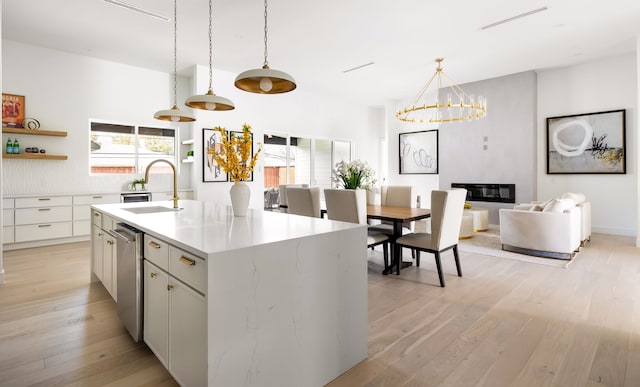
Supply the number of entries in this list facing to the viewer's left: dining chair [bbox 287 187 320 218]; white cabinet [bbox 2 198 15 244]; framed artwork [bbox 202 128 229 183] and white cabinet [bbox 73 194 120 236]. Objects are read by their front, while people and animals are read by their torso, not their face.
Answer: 0

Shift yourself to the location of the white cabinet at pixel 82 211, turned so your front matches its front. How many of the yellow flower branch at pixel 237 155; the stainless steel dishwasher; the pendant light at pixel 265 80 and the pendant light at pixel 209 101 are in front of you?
4

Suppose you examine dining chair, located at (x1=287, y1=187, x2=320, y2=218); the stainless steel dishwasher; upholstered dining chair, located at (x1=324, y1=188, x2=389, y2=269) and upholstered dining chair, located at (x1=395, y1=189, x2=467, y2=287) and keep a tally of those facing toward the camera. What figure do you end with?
0

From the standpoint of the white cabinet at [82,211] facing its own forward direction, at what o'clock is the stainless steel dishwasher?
The stainless steel dishwasher is roughly at 12 o'clock from the white cabinet.

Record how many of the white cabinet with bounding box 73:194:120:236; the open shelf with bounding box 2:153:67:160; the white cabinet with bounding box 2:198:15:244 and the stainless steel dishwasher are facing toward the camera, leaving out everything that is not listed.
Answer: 3

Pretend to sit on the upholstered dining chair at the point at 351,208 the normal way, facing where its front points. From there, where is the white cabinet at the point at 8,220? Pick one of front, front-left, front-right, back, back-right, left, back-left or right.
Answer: back-left

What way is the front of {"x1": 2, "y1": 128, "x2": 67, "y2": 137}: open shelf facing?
toward the camera

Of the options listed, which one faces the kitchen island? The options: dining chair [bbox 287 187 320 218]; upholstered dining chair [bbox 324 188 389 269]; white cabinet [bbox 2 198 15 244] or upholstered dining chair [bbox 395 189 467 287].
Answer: the white cabinet

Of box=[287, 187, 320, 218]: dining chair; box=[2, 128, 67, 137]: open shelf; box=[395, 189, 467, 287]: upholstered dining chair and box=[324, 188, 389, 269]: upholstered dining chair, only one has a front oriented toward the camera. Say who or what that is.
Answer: the open shelf

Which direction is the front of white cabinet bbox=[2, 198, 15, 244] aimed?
toward the camera

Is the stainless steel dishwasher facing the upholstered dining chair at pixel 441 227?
no

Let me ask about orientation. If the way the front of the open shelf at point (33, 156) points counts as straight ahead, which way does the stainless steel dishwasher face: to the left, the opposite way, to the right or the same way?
to the right

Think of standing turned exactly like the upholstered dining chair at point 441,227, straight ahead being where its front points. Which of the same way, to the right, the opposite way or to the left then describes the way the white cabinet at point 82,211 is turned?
the opposite way

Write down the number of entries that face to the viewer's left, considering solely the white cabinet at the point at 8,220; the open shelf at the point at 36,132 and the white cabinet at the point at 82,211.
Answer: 0

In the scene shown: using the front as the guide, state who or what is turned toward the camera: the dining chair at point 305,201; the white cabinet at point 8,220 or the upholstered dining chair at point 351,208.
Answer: the white cabinet

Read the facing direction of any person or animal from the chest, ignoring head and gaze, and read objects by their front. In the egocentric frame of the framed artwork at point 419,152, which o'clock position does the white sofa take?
The white sofa is roughly at 10 o'clock from the framed artwork.

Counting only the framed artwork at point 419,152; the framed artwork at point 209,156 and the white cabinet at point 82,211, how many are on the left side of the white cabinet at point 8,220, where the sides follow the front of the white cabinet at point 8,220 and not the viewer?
3

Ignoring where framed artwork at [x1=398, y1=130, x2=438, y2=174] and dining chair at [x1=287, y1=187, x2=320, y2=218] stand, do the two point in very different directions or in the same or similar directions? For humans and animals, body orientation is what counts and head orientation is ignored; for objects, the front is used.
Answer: very different directions

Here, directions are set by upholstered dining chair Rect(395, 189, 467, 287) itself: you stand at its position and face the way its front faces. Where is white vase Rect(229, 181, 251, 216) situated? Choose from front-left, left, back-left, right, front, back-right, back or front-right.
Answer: left
